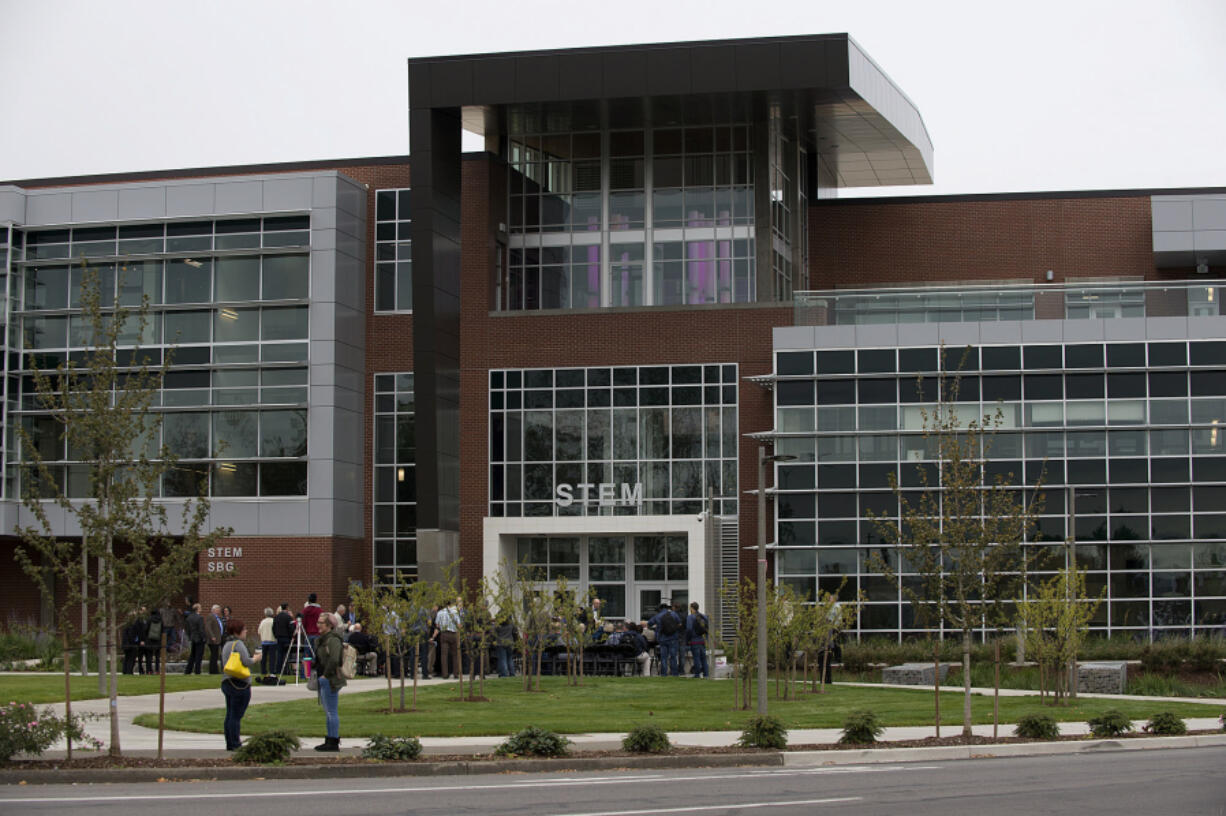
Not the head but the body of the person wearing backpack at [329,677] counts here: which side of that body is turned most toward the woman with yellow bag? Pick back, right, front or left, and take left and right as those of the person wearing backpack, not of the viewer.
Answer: front

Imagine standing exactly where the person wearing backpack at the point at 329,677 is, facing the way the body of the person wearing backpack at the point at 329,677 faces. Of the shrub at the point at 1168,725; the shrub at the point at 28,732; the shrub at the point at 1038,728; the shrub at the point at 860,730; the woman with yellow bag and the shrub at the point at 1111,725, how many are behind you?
4

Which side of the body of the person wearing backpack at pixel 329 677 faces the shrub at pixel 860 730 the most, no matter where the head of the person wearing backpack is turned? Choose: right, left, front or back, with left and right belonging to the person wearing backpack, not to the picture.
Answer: back

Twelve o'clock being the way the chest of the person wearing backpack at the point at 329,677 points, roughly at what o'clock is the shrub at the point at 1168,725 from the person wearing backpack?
The shrub is roughly at 6 o'clock from the person wearing backpack.

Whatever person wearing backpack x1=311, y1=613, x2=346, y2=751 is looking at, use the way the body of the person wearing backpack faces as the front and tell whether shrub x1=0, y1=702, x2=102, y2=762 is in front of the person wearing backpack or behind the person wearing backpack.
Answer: in front

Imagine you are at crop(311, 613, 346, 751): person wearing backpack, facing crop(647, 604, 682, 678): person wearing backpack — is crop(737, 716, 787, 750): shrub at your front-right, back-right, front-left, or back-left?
front-right

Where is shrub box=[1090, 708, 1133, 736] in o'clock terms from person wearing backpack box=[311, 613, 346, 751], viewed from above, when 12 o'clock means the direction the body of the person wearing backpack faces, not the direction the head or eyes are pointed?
The shrub is roughly at 6 o'clock from the person wearing backpack.

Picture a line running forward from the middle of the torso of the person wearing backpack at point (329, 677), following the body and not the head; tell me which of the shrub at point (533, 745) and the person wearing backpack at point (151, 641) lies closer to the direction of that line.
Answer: the person wearing backpack

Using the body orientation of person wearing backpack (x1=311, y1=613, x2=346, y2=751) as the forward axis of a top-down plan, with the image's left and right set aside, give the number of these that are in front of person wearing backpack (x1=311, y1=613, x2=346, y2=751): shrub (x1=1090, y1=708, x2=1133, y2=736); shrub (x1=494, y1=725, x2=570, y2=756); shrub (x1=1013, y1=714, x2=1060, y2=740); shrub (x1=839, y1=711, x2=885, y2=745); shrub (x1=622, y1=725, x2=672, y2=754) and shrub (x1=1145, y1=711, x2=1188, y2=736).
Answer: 0

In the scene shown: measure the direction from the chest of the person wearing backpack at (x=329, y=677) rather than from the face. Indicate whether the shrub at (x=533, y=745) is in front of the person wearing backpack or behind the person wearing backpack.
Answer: behind

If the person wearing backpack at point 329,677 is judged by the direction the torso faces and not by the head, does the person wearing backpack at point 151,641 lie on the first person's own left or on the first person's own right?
on the first person's own right

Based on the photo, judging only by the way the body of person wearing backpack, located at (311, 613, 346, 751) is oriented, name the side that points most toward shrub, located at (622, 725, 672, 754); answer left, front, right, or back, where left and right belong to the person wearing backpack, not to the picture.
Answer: back

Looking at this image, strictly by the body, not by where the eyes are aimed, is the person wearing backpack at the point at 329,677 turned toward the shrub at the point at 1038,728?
no

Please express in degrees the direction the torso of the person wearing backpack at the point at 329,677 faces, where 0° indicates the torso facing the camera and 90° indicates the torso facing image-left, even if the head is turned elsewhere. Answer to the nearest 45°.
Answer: approximately 90°

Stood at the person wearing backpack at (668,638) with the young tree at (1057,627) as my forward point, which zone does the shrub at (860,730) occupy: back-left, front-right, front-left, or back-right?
front-right

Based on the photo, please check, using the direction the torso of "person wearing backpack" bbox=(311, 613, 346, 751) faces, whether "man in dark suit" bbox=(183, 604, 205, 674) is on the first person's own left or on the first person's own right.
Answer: on the first person's own right

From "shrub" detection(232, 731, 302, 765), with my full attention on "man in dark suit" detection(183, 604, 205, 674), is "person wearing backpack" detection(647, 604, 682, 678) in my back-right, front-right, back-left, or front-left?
front-right
